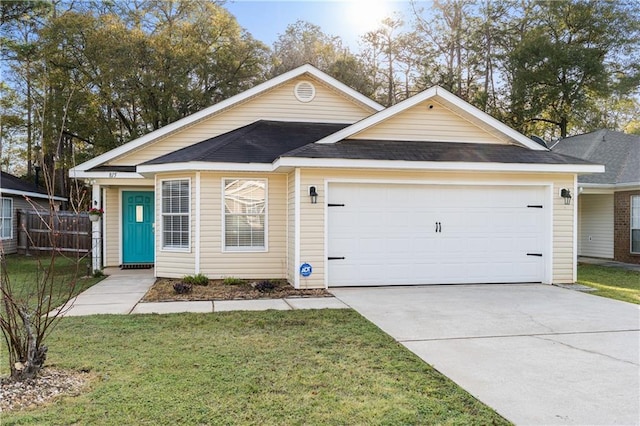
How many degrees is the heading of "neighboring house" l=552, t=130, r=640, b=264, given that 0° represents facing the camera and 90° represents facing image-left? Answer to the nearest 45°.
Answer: approximately 0°

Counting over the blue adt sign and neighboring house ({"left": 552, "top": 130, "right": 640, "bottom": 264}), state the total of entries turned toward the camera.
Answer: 2

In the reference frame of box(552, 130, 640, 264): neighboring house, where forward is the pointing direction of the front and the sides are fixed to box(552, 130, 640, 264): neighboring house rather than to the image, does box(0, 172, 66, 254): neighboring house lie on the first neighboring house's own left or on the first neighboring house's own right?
on the first neighboring house's own right

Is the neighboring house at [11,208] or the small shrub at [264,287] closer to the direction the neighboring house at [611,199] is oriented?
the small shrub

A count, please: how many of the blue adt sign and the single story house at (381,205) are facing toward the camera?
2

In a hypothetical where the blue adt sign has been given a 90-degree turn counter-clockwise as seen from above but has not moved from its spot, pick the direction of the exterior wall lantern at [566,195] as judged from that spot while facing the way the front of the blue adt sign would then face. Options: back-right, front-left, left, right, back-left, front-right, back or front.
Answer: front
